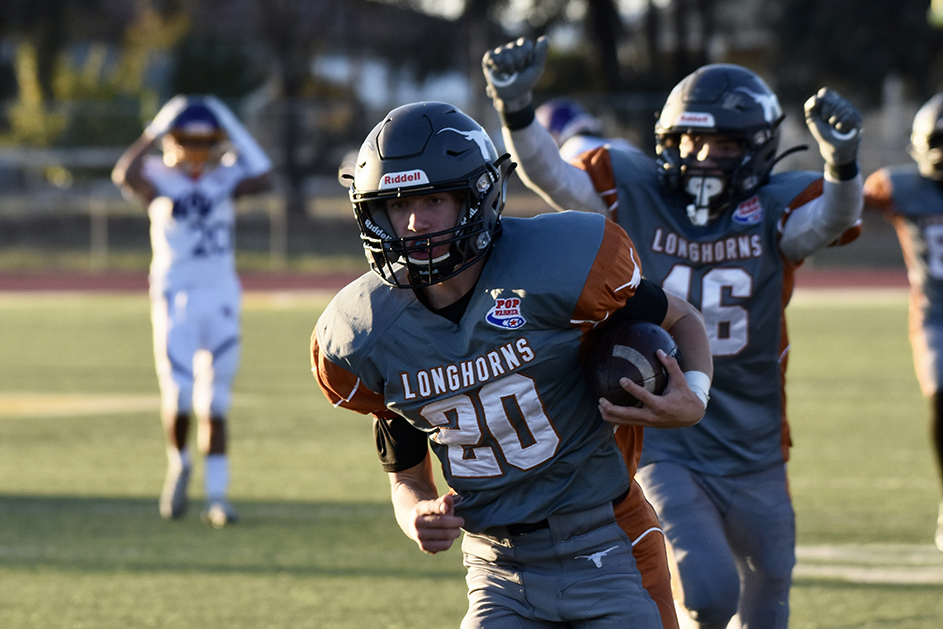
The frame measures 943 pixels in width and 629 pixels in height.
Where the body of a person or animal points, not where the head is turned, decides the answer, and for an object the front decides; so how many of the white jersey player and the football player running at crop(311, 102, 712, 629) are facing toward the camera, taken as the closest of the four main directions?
2

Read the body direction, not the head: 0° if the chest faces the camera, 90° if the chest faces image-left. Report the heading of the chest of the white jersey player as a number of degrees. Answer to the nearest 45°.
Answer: approximately 0°

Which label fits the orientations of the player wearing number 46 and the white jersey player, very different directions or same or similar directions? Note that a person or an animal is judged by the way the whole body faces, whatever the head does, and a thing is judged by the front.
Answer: same or similar directions

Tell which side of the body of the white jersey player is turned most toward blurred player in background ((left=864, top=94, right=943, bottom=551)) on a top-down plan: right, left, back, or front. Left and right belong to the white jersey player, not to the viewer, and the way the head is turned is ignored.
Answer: left

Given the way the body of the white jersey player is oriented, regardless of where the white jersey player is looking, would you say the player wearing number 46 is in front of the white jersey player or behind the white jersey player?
in front

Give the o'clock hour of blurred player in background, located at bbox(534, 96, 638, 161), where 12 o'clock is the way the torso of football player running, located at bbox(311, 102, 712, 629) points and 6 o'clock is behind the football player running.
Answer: The blurred player in background is roughly at 6 o'clock from the football player running.

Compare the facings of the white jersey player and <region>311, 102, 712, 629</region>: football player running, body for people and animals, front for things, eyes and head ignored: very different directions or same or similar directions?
same or similar directions

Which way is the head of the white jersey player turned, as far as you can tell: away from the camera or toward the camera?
toward the camera

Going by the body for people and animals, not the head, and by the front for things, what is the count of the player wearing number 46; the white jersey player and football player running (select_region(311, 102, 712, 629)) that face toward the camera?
3

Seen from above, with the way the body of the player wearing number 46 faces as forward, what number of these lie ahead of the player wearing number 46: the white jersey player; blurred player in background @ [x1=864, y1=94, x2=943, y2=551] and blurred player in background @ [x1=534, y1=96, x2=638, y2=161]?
0

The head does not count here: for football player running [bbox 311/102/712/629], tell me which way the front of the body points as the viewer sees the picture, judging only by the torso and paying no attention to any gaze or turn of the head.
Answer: toward the camera

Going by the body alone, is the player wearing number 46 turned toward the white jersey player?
no

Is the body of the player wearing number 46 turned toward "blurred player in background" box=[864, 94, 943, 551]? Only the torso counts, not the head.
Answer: no

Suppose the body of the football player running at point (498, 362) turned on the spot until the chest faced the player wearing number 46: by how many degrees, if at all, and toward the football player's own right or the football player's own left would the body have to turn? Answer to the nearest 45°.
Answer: approximately 135° to the football player's own left

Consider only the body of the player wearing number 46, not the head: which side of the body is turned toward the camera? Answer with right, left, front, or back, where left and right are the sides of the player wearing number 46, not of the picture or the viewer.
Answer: front

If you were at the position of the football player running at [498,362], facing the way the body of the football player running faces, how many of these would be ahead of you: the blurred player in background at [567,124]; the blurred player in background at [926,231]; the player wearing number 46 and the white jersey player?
0
